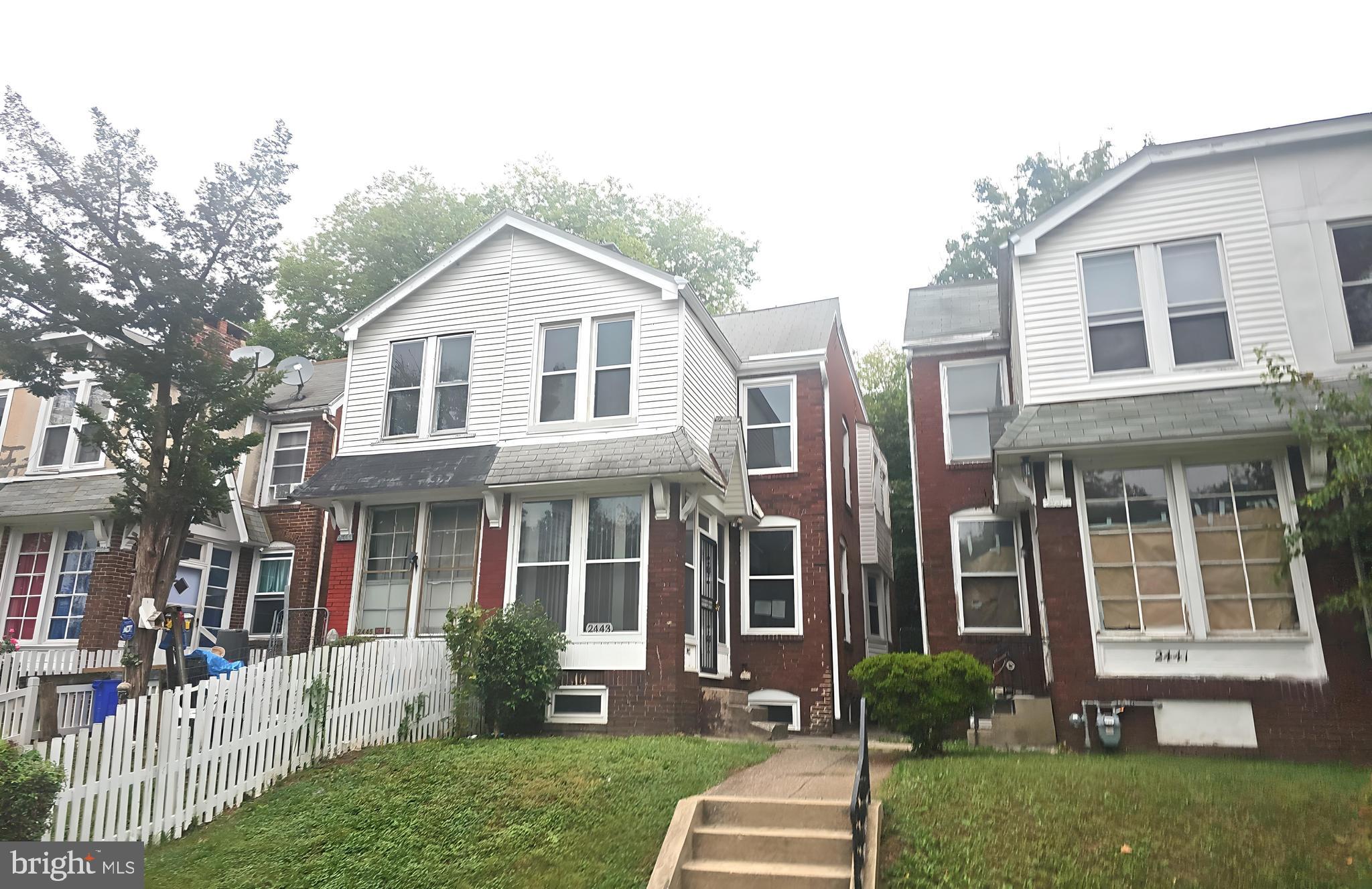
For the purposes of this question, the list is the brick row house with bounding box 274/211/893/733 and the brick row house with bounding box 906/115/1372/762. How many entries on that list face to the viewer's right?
0

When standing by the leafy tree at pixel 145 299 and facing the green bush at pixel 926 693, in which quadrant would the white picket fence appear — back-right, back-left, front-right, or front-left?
front-right

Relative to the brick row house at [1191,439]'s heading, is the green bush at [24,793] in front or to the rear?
in front

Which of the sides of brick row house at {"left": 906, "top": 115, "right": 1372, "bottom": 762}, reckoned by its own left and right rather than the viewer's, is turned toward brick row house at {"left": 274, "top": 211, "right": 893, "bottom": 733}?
right

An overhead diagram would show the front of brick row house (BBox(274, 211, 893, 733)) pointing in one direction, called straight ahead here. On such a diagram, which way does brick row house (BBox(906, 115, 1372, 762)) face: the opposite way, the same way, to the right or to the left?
the same way

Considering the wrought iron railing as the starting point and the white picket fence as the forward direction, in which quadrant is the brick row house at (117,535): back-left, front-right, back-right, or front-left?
front-right

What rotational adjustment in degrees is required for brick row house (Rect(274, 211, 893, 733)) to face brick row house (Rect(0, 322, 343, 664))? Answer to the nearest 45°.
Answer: approximately 90° to its right

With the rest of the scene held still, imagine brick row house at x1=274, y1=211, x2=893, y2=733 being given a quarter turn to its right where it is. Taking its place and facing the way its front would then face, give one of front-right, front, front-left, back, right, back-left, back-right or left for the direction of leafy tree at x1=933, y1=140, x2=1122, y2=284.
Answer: right

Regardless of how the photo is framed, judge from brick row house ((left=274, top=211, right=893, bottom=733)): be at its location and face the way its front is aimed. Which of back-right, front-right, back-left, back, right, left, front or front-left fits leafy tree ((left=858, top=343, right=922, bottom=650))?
back

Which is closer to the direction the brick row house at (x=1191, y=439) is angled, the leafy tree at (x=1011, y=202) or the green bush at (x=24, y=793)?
the green bush

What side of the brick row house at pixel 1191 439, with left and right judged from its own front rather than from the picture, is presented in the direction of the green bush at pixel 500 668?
right

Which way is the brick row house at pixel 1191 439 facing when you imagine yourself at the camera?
facing the viewer

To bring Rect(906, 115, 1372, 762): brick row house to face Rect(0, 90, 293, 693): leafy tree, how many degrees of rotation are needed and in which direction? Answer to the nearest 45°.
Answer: approximately 45° to its right
